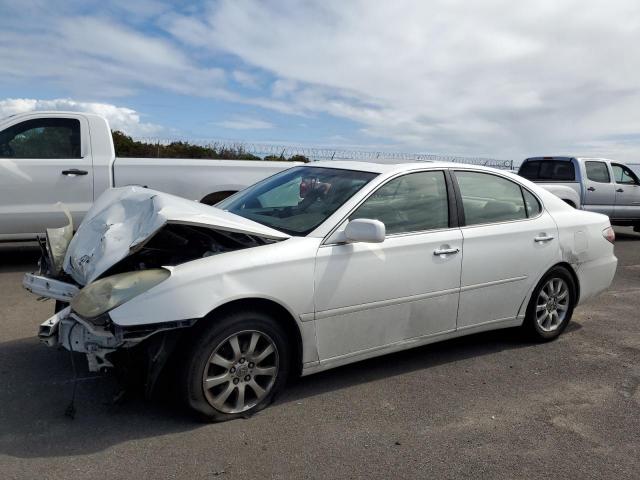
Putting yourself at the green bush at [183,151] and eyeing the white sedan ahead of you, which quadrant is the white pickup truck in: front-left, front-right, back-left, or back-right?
front-right

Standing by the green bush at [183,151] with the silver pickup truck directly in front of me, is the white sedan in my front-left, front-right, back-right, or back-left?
front-right

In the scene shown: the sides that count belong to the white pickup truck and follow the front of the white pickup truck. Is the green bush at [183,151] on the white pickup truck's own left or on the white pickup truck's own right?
on the white pickup truck's own right

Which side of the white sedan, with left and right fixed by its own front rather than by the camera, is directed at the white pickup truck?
right

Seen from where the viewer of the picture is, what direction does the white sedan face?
facing the viewer and to the left of the viewer

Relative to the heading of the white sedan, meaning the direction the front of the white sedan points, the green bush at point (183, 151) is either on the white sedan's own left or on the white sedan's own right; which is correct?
on the white sedan's own right

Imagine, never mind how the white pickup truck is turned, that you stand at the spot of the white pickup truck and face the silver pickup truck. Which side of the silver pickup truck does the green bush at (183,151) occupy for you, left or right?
left

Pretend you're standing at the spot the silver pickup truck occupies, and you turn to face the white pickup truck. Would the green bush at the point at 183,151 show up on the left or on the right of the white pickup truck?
right

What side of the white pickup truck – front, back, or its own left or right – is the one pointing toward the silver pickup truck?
back

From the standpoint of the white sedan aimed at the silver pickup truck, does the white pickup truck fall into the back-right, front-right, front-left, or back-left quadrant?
front-left

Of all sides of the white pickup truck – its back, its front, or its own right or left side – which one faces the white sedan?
left

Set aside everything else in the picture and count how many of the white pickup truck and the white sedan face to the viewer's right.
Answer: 0

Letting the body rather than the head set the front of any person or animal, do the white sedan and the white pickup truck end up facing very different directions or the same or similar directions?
same or similar directions

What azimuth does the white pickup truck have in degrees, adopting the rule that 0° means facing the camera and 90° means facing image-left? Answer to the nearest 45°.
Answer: approximately 90°

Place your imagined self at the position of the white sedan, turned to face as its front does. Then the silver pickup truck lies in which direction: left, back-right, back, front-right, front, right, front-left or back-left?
back
